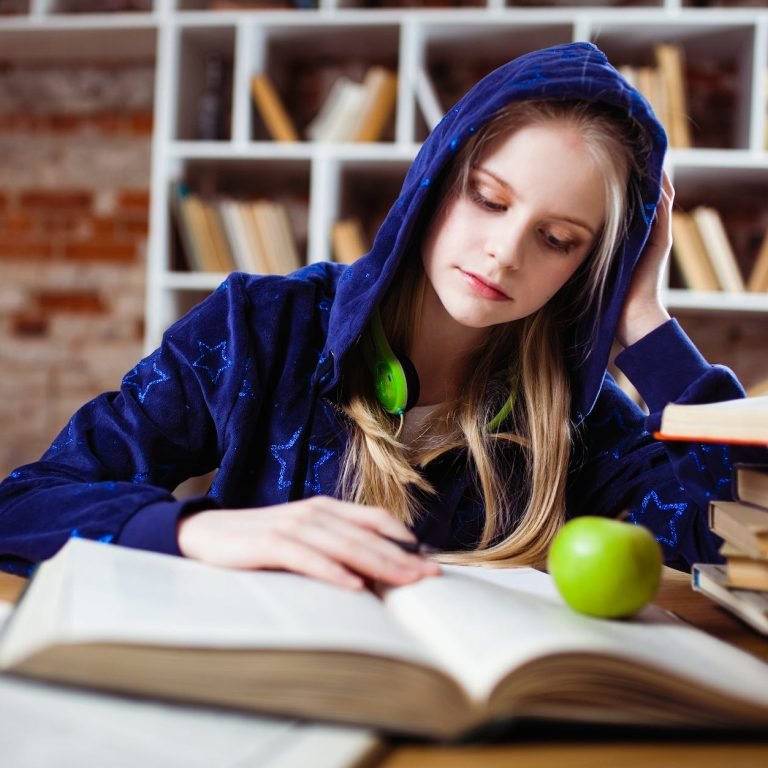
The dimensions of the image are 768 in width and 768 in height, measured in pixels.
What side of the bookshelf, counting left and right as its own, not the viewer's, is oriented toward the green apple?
front

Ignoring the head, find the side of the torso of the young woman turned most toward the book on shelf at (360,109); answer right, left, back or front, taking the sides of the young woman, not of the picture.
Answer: back

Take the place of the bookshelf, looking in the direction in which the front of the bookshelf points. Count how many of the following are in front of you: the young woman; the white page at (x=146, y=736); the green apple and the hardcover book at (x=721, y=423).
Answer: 4

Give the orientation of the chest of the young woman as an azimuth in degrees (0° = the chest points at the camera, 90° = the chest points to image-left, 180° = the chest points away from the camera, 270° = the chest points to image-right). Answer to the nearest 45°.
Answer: approximately 0°

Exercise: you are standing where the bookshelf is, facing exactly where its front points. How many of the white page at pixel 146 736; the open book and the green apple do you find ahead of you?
3

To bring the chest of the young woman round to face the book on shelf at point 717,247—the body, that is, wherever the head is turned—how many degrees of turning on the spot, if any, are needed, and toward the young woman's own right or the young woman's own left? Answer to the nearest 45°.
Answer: approximately 135° to the young woman's own left

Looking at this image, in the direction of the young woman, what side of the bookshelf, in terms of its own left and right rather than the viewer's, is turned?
front

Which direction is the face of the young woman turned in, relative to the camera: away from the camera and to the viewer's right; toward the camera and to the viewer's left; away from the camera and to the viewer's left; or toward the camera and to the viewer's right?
toward the camera and to the viewer's left

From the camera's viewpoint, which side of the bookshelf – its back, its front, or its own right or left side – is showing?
front

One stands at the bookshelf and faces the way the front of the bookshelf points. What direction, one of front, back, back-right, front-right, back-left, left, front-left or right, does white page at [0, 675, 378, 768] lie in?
front

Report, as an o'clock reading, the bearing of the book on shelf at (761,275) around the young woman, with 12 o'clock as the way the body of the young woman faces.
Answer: The book on shelf is roughly at 7 o'clock from the young woman.

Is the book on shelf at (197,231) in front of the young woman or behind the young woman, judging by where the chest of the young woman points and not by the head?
behind

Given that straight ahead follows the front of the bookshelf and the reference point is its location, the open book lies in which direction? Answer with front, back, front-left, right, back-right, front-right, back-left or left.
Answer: front
